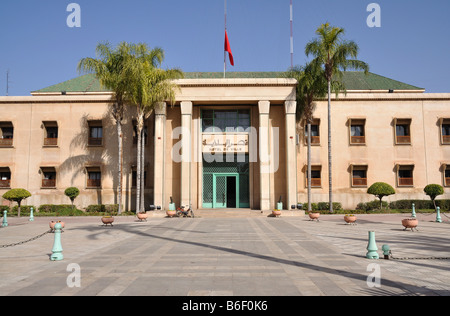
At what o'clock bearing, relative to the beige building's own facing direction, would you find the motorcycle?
The motorcycle is roughly at 1 o'clock from the beige building.

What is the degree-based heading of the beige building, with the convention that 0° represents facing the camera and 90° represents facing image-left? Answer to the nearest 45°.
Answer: approximately 0°

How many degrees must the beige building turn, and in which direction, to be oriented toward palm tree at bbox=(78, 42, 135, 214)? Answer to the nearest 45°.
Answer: approximately 45° to its right

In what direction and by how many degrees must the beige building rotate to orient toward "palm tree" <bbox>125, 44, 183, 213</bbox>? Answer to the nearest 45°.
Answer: approximately 45° to its right

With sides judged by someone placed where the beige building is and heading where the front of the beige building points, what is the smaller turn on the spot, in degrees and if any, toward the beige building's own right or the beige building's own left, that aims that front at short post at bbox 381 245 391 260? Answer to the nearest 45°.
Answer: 0° — it already faces it

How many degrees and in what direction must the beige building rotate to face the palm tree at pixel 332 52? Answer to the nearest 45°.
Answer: approximately 45° to its left

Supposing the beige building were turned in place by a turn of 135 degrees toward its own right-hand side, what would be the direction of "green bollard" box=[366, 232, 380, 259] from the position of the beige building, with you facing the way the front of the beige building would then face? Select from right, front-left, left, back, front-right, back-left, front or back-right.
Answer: back-left

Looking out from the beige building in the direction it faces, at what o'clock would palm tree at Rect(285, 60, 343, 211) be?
The palm tree is roughly at 10 o'clock from the beige building.

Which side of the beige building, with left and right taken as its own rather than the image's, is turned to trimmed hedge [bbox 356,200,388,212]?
left
